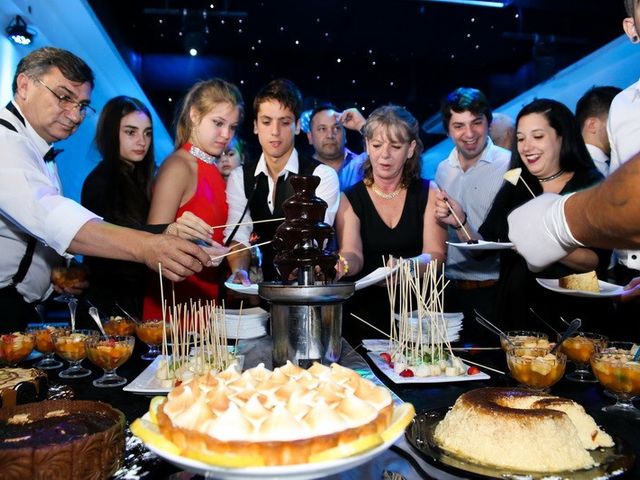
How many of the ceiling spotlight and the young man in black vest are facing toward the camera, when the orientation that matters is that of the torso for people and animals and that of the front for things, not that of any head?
2

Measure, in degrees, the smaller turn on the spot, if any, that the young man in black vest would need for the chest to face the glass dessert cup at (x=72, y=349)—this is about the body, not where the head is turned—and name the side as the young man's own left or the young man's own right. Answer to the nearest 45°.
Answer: approximately 45° to the young man's own right

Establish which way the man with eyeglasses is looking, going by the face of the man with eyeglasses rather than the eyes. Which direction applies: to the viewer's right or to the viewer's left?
to the viewer's right

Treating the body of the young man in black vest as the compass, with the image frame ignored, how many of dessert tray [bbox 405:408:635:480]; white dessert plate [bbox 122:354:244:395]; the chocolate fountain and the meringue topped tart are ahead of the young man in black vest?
4

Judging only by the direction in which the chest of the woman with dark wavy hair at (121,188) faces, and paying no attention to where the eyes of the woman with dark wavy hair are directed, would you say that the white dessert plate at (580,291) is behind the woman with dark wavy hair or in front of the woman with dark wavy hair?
in front

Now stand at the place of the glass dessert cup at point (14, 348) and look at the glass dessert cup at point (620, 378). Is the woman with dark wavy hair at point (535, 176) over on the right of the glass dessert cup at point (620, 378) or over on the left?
left

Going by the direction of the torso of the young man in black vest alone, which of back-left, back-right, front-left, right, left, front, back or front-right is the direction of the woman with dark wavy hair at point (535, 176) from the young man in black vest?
left

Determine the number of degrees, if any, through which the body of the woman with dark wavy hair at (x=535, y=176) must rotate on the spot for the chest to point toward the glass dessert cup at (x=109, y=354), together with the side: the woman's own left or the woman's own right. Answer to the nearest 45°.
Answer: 0° — they already face it

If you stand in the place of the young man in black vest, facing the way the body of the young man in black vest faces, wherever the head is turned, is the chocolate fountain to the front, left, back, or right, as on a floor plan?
front

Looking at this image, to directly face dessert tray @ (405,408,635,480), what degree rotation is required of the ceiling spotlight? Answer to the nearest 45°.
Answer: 0° — it already faces it
